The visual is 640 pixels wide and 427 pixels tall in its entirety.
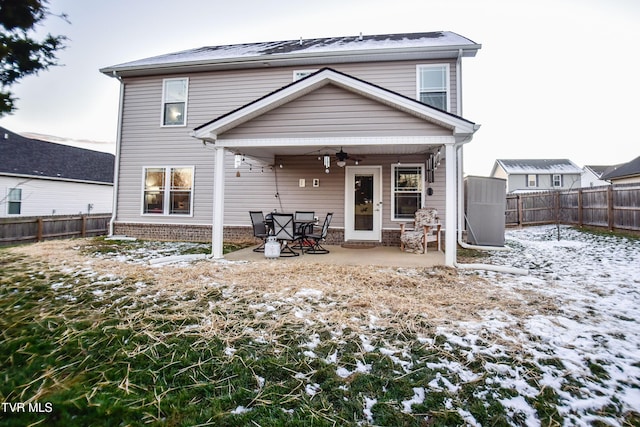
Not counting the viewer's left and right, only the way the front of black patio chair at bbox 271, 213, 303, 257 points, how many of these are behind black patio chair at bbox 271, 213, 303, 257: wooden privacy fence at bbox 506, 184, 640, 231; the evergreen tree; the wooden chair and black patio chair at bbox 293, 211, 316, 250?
1

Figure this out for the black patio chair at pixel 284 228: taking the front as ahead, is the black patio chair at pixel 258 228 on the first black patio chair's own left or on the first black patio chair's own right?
on the first black patio chair's own left

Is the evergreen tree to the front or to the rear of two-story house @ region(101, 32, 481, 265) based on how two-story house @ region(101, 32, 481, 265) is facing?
to the rear

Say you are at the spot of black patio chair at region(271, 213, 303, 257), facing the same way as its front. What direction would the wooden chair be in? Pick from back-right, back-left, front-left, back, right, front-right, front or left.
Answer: front-right

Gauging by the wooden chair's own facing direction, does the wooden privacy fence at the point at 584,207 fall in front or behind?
behind

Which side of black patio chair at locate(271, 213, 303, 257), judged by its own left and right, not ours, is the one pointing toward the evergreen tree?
back

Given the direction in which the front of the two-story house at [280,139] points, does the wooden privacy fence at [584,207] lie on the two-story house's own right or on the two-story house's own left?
on the two-story house's own right

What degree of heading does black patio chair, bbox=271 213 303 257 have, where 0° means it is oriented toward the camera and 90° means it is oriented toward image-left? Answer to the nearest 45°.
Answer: approximately 225°

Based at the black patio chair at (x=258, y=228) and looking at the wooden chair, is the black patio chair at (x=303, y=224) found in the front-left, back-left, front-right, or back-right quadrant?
front-left

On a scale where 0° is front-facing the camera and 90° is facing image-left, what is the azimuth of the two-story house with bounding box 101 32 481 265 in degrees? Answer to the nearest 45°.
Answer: approximately 180°
